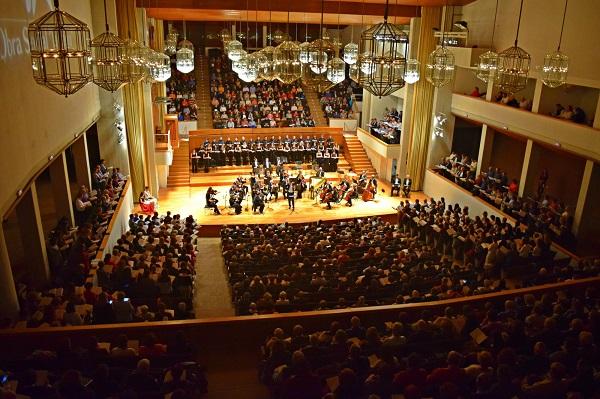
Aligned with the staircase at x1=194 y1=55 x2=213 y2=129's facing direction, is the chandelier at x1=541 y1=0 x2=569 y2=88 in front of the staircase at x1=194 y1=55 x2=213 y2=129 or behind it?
in front

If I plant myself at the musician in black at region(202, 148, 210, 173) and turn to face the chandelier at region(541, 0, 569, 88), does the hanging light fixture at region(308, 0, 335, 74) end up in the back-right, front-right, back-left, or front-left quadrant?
front-right

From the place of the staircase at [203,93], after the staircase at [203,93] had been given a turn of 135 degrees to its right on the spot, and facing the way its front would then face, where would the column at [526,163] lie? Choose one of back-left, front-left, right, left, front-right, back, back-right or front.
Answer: back

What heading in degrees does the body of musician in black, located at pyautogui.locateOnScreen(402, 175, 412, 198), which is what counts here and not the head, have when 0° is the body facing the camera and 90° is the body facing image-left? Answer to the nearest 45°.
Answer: approximately 45°

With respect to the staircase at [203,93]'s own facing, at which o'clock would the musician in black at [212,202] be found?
The musician in black is roughly at 12 o'clock from the staircase.

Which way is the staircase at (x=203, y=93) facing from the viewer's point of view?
toward the camera

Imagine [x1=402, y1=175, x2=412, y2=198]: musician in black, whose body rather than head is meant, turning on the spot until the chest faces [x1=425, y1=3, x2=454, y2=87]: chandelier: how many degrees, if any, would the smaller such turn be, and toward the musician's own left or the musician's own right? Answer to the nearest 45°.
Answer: approximately 45° to the musician's own left

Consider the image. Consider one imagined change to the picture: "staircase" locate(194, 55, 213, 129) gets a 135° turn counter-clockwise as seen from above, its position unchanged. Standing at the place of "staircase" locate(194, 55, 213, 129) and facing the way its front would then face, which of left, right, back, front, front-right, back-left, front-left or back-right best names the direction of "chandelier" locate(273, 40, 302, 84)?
back-right

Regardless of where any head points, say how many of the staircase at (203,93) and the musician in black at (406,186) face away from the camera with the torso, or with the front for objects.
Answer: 0

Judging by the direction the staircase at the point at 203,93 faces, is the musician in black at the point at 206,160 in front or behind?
in front

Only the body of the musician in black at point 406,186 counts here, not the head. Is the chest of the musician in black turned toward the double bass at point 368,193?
yes

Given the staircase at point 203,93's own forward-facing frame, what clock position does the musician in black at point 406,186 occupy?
The musician in black is roughly at 11 o'clock from the staircase.

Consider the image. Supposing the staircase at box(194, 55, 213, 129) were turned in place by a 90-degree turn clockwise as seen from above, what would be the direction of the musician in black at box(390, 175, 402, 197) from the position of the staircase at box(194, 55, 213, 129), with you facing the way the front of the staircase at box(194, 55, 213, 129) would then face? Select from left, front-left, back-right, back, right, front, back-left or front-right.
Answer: back-left

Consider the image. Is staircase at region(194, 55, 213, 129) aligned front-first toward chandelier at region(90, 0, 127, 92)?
yes
